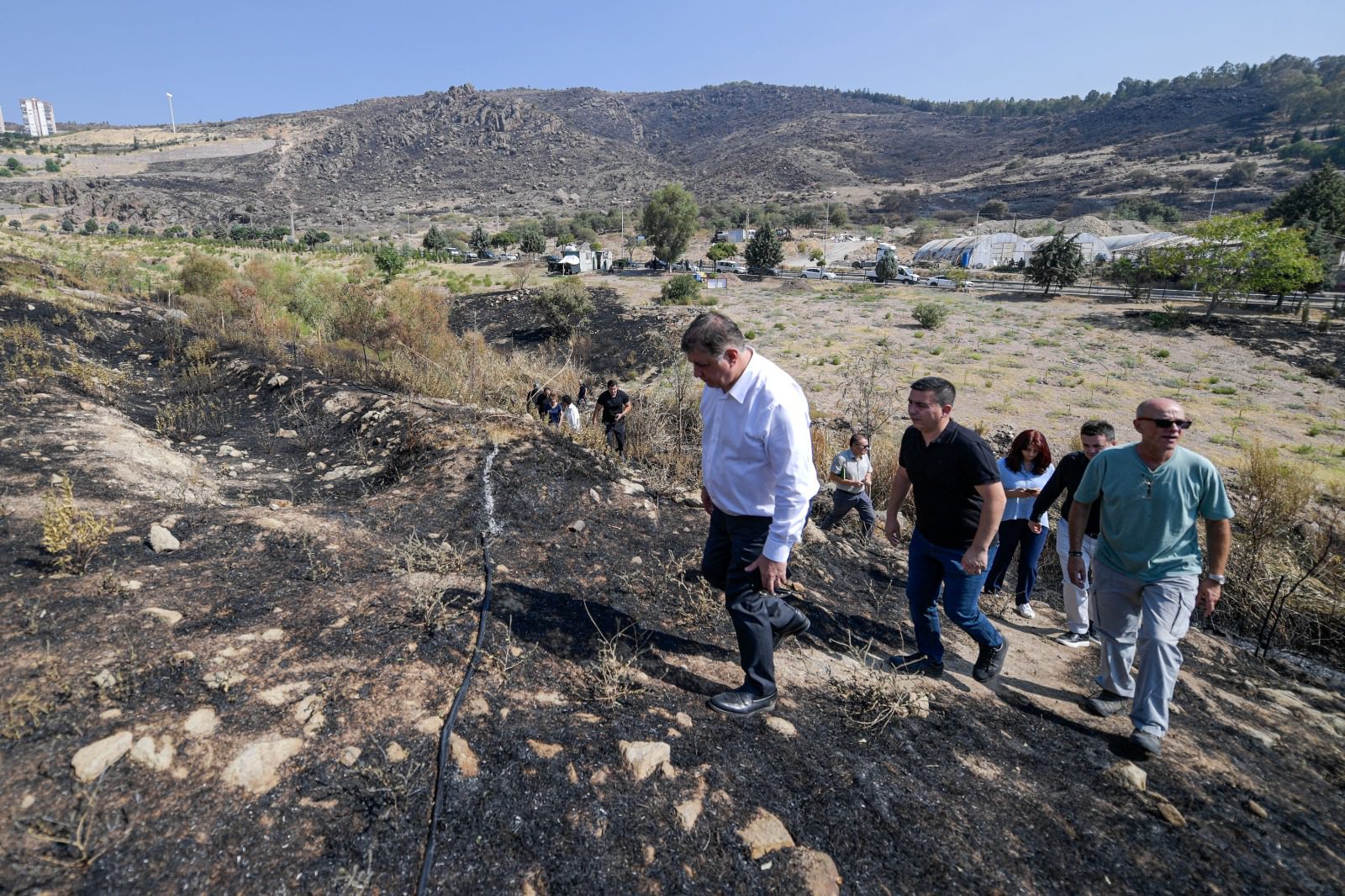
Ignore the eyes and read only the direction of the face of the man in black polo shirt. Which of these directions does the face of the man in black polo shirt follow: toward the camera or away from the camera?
toward the camera

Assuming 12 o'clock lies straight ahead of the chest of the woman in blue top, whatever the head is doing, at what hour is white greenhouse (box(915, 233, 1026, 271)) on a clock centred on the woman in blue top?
The white greenhouse is roughly at 6 o'clock from the woman in blue top.

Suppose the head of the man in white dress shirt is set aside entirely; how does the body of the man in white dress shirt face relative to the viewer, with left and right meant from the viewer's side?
facing the viewer and to the left of the viewer

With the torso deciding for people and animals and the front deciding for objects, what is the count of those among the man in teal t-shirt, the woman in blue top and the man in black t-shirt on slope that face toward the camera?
3

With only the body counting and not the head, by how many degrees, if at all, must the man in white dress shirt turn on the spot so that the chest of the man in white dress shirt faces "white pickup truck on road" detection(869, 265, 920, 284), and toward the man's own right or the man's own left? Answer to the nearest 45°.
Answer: approximately 135° to the man's own right

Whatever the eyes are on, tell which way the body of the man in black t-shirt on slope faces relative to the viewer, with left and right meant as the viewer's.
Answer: facing the viewer

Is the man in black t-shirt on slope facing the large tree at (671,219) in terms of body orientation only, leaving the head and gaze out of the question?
no

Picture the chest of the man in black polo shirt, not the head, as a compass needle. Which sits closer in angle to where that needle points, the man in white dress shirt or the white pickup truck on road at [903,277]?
the man in white dress shirt

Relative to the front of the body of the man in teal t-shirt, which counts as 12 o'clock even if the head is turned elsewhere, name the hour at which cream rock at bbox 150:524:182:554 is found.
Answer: The cream rock is roughly at 2 o'clock from the man in teal t-shirt.

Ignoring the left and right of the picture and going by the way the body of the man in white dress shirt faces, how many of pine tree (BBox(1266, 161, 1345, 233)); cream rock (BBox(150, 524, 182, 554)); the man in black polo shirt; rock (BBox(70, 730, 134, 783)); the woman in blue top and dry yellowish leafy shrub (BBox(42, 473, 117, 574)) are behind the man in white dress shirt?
3

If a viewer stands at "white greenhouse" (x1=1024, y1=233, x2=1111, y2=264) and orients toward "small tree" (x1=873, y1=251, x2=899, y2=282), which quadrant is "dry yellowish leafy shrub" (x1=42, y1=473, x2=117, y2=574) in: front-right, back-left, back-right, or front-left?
front-left

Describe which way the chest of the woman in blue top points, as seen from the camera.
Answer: toward the camera

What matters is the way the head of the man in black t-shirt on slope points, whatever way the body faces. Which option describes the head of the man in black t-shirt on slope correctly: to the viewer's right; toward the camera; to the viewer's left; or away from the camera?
toward the camera

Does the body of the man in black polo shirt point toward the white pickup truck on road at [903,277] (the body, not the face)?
no

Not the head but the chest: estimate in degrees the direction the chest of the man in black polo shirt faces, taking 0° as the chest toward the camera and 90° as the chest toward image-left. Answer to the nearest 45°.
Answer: approximately 45°

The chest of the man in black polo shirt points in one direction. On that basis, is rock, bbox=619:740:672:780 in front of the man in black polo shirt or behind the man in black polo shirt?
in front

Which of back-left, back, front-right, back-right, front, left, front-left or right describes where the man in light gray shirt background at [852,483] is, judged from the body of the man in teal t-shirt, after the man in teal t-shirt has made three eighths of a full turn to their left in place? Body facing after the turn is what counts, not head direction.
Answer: left

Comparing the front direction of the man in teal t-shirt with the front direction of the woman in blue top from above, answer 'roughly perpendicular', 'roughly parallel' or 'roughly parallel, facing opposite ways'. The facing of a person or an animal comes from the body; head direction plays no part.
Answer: roughly parallel
